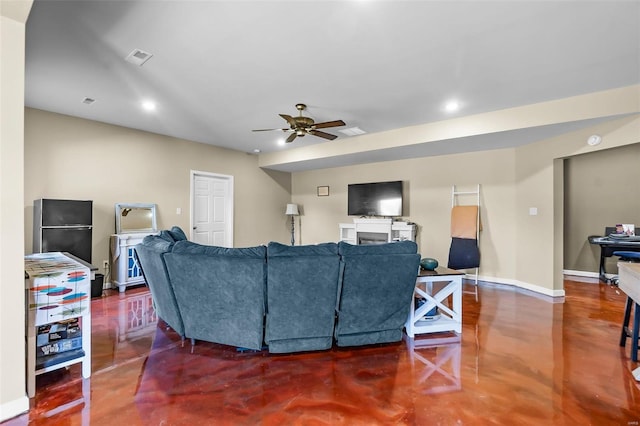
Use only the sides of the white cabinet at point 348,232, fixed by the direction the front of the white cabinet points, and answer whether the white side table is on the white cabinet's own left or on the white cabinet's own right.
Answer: on the white cabinet's own left

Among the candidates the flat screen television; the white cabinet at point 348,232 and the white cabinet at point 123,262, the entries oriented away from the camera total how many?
0

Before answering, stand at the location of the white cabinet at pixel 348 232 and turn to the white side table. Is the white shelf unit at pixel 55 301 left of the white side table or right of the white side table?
right

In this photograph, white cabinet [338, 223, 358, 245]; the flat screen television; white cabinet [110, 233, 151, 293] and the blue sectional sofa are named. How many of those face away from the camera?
1

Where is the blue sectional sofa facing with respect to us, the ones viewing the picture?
facing away from the viewer

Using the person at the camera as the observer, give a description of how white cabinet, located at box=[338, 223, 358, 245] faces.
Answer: facing the viewer and to the left of the viewer

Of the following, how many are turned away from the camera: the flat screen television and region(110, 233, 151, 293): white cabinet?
0

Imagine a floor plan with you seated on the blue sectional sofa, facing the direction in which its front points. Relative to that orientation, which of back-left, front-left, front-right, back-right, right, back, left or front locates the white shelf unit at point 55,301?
left

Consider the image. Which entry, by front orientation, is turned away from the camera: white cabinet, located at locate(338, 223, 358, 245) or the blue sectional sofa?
the blue sectional sofa

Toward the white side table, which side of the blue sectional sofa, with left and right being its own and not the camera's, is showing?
right

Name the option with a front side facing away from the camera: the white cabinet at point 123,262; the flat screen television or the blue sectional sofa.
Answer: the blue sectional sofa

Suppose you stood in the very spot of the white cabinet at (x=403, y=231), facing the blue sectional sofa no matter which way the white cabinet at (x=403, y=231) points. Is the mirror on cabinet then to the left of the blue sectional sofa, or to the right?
right
